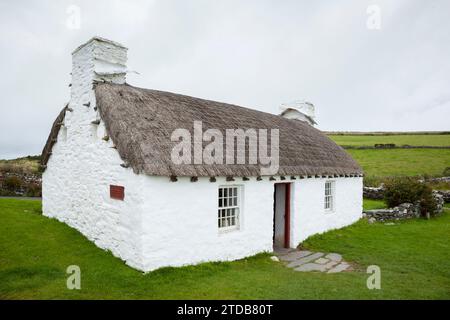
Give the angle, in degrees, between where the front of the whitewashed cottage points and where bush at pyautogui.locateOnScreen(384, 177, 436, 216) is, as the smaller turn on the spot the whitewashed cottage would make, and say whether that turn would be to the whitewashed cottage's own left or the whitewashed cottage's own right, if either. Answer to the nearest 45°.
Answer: approximately 90° to the whitewashed cottage's own left

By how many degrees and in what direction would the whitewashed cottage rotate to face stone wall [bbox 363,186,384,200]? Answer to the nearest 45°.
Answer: approximately 90° to its left

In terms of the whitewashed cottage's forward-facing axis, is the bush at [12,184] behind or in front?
behind

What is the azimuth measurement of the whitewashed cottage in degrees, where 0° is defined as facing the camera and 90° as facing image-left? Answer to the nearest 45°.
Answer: approximately 315°

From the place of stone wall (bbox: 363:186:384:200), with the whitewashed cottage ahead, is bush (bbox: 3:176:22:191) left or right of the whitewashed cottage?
right
